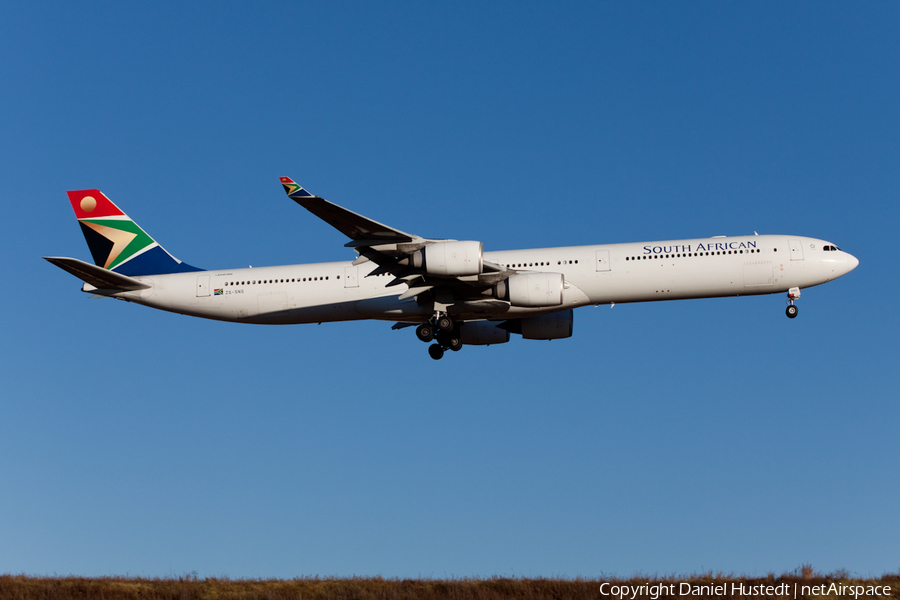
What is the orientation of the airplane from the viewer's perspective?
to the viewer's right
